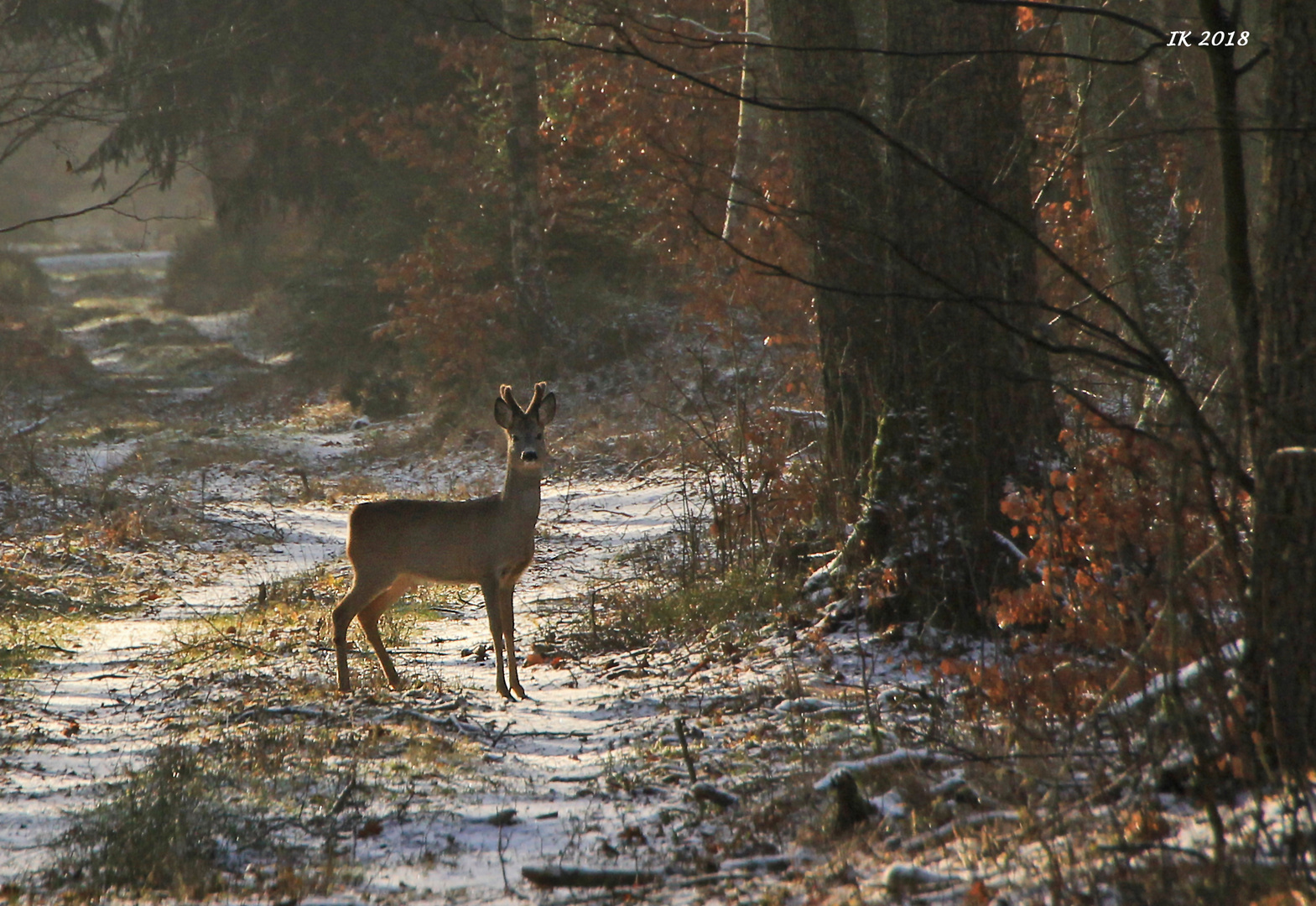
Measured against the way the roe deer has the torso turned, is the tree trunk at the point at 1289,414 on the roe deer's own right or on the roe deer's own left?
on the roe deer's own right

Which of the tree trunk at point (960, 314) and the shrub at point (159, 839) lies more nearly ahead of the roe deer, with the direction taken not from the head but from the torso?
the tree trunk

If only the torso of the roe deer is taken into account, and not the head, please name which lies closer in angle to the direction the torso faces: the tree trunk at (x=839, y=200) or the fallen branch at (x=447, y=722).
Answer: the tree trunk

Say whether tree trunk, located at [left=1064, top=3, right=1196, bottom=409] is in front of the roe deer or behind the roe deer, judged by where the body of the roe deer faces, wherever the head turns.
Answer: in front

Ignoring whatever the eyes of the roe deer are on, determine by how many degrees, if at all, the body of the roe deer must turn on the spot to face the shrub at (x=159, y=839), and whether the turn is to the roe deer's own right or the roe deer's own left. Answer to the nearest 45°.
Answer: approximately 90° to the roe deer's own right

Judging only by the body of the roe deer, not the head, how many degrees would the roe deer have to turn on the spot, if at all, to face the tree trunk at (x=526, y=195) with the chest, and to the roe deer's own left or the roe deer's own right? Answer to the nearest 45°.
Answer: approximately 90° to the roe deer's own left

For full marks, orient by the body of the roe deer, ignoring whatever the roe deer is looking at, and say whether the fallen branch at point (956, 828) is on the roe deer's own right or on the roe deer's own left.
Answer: on the roe deer's own right

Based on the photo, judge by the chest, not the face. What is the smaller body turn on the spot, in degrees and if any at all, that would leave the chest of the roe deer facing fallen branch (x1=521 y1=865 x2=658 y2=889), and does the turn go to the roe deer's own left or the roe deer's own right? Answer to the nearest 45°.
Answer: approximately 90° to the roe deer's own right

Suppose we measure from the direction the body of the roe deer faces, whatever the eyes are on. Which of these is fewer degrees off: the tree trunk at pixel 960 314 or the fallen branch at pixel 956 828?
the tree trunk

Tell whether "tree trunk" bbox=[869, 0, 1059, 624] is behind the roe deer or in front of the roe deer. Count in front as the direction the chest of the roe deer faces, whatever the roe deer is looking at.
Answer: in front

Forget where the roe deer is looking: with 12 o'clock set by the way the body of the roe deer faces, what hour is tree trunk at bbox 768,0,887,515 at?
The tree trunk is roughly at 12 o'clock from the roe deer.

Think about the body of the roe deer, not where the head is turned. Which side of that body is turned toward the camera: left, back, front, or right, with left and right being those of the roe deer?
right
